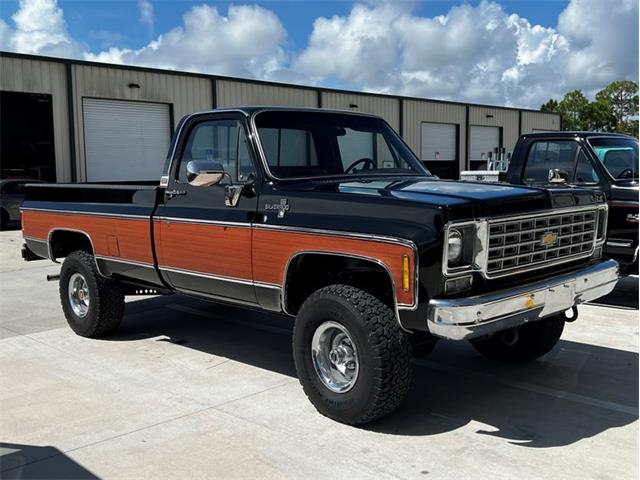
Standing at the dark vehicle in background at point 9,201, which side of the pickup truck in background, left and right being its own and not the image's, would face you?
back

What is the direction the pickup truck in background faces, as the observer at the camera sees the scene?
facing the viewer and to the right of the viewer

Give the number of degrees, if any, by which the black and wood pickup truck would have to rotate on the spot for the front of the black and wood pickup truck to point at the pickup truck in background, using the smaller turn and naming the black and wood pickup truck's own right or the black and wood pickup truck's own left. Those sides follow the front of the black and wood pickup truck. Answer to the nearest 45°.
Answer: approximately 90° to the black and wood pickup truck's own left

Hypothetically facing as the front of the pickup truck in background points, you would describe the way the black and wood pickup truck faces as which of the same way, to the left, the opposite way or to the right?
the same way

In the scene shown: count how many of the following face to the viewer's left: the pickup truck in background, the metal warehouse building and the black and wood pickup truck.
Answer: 0

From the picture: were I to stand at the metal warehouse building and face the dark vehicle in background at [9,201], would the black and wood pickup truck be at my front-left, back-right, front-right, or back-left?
front-left

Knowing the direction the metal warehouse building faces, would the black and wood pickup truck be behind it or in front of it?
in front

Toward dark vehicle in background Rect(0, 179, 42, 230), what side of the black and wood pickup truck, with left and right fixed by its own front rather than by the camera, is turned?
back

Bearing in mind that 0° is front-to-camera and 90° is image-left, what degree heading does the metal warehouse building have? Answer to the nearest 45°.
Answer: approximately 315°

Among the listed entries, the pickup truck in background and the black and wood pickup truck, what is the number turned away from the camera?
0
